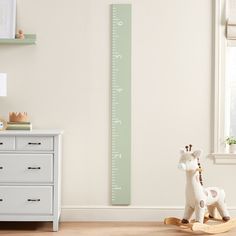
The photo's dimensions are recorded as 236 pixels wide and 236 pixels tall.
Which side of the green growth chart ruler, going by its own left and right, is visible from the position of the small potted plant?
left

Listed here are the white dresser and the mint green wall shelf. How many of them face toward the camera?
2

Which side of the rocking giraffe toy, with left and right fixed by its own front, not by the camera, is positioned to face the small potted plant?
back

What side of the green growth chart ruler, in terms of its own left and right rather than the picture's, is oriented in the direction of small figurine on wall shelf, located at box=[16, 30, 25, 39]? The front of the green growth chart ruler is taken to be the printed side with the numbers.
right

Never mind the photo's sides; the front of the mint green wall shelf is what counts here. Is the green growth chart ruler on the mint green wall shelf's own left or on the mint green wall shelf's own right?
on the mint green wall shelf's own left

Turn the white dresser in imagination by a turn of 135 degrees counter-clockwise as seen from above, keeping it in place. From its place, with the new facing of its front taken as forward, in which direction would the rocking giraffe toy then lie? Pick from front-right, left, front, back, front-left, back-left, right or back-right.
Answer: front-right

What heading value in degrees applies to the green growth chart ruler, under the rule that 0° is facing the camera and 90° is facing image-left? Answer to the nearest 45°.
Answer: approximately 0°

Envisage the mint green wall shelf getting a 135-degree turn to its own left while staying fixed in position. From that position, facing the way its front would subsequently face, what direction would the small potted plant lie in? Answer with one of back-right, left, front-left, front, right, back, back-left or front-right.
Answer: front-right
